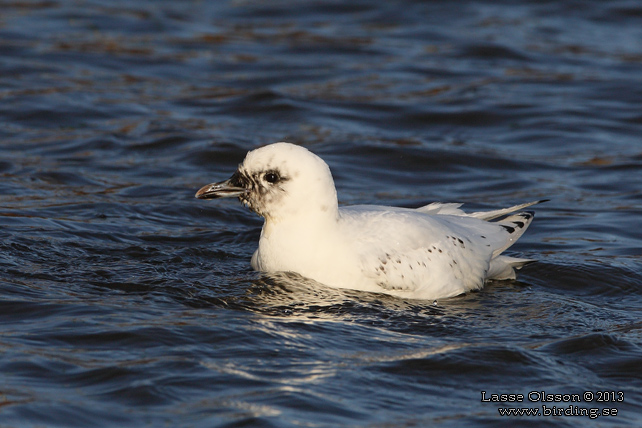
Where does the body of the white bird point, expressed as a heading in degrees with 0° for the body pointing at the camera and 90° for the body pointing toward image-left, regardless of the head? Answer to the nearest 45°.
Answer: approximately 90°
